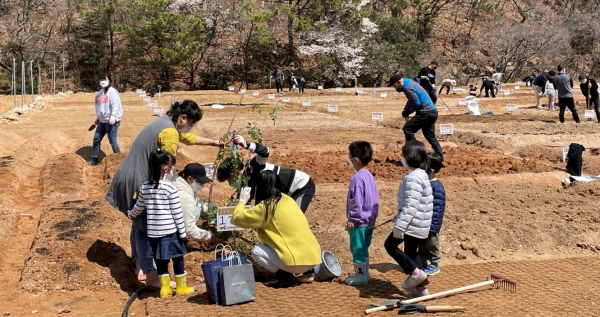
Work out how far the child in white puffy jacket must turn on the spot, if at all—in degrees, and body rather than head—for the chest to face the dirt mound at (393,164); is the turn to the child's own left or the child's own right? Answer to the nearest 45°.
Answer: approximately 90° to the child's own right

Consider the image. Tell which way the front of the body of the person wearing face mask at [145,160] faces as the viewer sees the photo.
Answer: to the viewer's right

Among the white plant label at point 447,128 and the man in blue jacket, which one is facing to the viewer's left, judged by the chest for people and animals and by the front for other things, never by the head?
the man in blue jacket

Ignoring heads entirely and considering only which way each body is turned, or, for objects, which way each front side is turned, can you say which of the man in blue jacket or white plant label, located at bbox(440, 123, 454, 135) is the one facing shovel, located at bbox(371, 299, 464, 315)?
the white plant label

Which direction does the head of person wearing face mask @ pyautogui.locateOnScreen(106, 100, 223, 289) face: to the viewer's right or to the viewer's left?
to the viewer's right

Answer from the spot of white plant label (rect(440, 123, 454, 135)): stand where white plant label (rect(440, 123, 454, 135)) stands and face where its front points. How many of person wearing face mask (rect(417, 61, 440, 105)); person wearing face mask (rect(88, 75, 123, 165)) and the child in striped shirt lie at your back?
1

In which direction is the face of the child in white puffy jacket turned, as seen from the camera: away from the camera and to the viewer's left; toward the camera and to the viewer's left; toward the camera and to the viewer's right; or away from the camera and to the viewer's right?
away from the camera and to the viewer's left

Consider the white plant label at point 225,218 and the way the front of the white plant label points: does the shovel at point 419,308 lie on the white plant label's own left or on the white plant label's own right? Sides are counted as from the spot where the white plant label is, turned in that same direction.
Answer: on the white plant label's own left

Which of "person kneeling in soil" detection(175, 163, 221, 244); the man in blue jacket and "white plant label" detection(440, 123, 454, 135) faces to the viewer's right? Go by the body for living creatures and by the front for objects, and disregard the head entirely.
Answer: the person kneeling in soil

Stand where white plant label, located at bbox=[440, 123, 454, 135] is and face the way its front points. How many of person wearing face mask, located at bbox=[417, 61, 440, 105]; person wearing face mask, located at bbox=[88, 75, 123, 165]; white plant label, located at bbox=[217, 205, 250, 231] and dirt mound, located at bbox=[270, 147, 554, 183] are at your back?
1

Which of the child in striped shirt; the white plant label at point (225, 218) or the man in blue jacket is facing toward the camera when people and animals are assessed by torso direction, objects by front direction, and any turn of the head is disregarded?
the white plant label

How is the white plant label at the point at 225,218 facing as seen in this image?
toward the camera

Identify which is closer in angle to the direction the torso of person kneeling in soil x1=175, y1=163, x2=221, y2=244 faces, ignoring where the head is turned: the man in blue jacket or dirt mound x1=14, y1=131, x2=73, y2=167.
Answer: the man in blue jacket

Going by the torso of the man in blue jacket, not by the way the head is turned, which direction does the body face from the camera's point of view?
to the viewer's left
